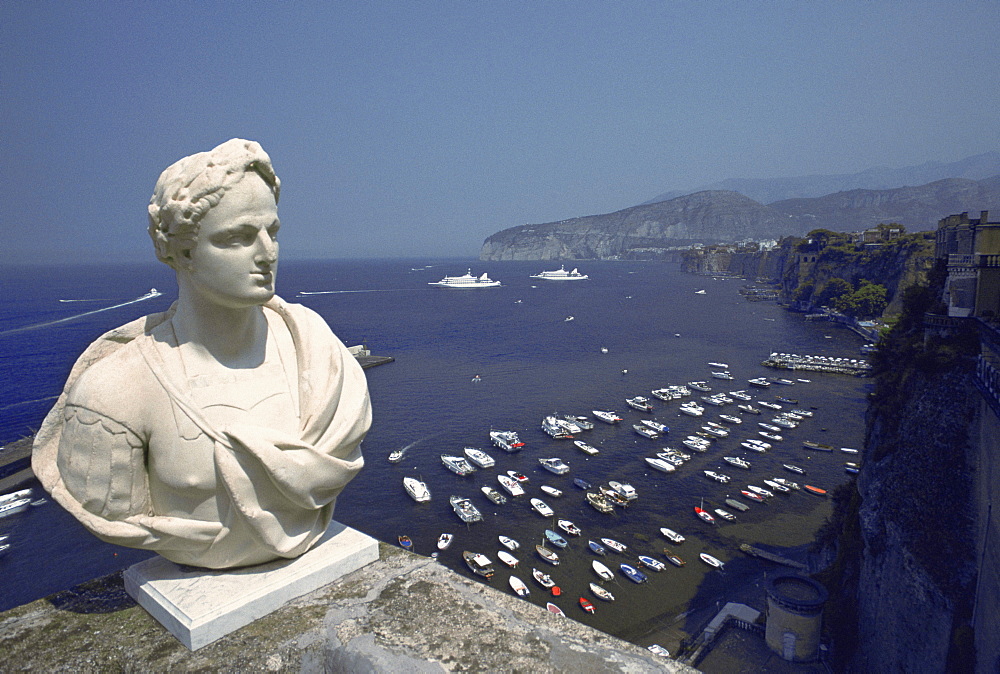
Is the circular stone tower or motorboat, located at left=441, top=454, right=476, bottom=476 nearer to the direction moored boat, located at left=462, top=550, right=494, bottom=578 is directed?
the motorboat

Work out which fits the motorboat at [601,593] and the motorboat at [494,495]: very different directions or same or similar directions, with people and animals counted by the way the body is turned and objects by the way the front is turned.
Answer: same or similar directions

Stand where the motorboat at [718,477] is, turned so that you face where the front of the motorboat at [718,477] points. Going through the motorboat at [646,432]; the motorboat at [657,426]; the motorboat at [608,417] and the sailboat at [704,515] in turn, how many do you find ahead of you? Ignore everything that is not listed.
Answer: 3

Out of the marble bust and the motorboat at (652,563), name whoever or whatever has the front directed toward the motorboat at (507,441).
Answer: the motorboat at (652,563)

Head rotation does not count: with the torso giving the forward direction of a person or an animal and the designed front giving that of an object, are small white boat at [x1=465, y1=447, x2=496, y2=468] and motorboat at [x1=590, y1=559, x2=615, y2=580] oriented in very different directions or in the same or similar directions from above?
same or similar directions

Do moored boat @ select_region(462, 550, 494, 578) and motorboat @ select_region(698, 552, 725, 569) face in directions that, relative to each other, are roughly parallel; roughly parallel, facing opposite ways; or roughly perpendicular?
roughly parallel

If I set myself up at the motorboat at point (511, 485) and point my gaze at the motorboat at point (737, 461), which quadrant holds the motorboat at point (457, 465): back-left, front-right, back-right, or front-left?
back-left
